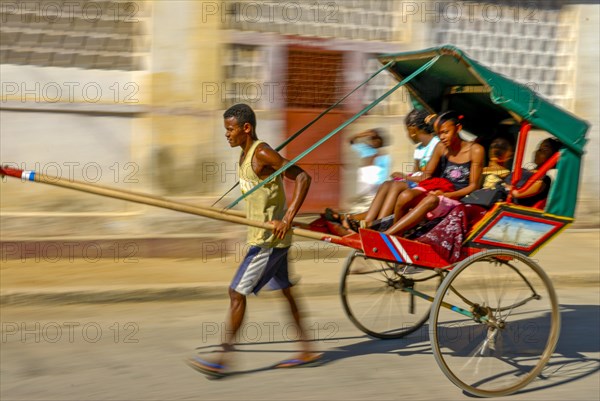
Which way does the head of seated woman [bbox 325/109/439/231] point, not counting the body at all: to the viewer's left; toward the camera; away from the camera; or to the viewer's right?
to the viewer's left

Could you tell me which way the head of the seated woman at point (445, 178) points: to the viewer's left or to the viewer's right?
to the viewer's left

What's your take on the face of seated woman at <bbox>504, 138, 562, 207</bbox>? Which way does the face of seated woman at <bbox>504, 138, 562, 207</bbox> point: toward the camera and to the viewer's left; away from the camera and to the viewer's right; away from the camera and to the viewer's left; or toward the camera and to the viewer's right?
toward the camera and to the viewer's left
